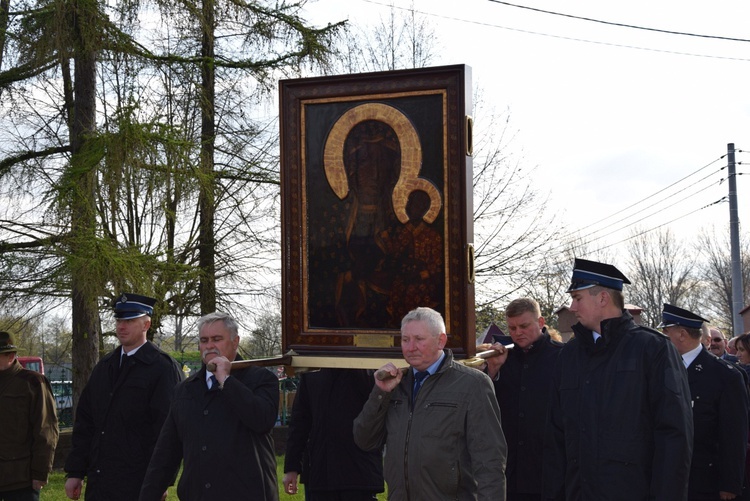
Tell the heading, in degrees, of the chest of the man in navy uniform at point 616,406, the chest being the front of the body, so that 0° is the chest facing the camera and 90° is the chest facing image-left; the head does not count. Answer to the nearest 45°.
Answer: approximately 45°

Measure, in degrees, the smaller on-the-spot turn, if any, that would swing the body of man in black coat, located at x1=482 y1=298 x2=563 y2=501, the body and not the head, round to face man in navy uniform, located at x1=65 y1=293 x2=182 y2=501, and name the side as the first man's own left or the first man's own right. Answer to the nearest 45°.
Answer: approximately 45° to the first man's own right

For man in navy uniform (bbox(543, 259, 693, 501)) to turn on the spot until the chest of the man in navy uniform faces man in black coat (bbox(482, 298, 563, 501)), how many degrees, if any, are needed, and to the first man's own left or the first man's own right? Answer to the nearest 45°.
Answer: approximately 135° to the first man's own right

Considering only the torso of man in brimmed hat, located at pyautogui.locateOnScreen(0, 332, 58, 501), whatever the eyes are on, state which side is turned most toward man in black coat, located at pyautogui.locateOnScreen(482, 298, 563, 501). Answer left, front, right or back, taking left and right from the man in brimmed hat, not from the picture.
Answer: left

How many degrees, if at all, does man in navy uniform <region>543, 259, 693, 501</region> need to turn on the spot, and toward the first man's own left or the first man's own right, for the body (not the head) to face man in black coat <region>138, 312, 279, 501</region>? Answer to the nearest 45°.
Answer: approximately 45° to the first man's own right

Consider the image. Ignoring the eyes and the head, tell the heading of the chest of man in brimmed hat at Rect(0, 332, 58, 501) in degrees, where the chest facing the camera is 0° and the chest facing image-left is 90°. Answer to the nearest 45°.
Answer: approximately 45°

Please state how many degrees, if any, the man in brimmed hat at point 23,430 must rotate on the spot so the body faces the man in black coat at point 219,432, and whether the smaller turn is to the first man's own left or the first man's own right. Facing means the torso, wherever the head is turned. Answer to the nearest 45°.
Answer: approximately 45° to the first man's own left
